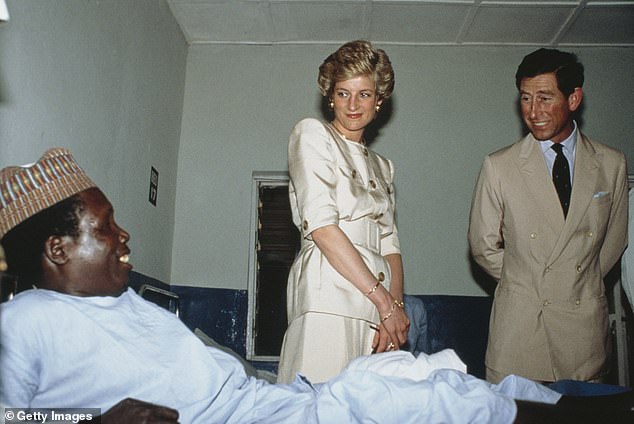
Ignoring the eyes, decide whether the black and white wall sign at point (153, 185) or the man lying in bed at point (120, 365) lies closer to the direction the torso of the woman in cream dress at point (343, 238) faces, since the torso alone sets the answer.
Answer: the man lying in bed

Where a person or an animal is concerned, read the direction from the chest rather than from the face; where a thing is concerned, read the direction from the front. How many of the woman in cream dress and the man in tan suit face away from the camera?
0

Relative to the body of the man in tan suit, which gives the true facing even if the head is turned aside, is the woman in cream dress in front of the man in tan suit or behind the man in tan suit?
in front

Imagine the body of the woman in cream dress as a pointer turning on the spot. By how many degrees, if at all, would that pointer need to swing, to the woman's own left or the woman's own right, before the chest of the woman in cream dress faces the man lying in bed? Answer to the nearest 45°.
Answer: approximately 90° to the woman's own right

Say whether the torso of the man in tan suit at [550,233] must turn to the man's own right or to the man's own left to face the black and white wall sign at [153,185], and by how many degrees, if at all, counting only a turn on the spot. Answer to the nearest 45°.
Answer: approximately 90° to the man's own right

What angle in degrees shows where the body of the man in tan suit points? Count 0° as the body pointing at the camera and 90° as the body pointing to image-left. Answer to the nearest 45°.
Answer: approximately 0°

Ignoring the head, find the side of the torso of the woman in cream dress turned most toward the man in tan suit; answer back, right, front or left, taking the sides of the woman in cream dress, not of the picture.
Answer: left
